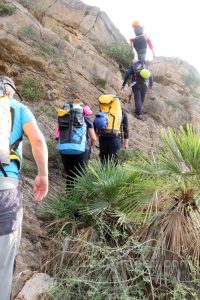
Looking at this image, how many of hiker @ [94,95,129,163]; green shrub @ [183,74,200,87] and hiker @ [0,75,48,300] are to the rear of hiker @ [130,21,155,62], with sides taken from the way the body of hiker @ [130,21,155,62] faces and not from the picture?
2

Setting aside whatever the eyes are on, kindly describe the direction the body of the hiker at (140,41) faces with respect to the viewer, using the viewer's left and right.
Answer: facing away from the viewer

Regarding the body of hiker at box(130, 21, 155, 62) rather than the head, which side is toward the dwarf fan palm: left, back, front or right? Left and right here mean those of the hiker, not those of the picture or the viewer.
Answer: back

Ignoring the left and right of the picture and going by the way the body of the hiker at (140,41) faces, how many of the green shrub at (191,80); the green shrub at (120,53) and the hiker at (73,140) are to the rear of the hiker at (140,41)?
1

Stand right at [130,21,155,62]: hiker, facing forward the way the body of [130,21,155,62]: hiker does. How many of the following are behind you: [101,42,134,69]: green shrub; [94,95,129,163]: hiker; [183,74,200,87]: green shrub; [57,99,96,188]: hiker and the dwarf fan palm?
3

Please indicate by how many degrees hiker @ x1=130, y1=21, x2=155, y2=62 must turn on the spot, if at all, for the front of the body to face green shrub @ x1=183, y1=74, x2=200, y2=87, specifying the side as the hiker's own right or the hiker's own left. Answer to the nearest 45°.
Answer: approximately 45° to the hiker's own right

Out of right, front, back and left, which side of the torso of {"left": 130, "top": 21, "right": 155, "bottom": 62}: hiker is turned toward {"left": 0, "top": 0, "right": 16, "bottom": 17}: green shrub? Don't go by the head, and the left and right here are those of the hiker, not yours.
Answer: left

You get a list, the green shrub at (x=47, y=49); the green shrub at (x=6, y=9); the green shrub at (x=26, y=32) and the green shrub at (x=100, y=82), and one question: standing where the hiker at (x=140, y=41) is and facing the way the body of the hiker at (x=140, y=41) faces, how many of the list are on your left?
4
